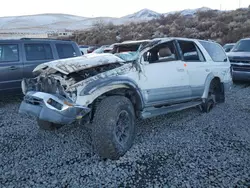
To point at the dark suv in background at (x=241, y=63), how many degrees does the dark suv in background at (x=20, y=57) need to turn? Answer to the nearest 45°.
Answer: approximately 180°

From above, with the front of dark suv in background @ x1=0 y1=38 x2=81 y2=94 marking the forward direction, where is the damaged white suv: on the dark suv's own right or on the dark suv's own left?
on the dark suv's own left

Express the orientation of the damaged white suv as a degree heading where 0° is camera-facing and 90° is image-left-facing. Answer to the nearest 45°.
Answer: approximately 45°

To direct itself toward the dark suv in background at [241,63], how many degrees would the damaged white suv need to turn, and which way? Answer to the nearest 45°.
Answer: approximately 180°

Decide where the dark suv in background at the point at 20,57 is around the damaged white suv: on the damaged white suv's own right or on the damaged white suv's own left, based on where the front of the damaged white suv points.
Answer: on the damaged white suv's own right

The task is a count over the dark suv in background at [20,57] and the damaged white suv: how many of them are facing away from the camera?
0

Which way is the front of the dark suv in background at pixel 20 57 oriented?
to the viewer's left
